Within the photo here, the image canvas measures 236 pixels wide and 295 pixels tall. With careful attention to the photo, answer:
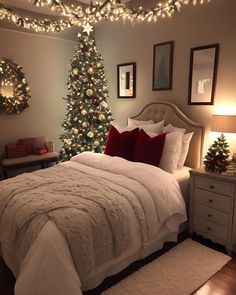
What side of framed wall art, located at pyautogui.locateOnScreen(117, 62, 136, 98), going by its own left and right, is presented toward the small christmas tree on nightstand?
left

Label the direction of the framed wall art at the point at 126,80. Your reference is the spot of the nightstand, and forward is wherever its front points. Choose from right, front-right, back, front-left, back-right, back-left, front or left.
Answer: right

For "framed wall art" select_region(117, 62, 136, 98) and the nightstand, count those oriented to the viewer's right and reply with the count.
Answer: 0

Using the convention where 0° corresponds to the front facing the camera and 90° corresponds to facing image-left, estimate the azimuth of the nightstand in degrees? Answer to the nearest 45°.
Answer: approximately 45°

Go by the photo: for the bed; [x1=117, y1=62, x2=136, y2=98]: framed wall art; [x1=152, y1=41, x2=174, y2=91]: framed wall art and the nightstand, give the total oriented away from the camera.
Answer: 0

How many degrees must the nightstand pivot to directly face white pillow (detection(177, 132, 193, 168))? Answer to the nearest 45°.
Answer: approximately 90° to its right

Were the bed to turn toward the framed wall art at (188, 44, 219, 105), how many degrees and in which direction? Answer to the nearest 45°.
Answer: approximately 180°

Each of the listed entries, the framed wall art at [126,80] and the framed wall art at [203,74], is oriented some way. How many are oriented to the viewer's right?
0

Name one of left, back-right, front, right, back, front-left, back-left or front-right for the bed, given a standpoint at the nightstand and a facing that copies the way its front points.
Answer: front

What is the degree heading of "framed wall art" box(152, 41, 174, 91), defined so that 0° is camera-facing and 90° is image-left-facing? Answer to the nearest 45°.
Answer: approximately 45°

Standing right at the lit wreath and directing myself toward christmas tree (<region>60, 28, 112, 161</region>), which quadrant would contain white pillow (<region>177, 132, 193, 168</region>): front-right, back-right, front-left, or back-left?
front-right

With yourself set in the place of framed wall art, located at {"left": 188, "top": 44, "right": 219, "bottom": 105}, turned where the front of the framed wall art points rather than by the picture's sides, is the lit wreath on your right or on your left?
on your right

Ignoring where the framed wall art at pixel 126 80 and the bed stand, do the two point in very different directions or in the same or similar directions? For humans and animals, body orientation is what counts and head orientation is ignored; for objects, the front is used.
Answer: same or similar directions

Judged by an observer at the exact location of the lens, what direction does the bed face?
facing the viewer and to the left of the viewer
